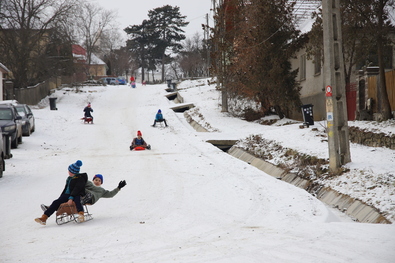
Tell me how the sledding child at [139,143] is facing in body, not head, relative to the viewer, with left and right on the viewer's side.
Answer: facing the viewer

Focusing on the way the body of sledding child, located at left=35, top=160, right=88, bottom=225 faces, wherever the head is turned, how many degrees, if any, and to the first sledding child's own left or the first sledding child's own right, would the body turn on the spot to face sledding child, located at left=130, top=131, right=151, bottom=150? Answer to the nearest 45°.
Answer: approximately 135° to the first sledding child's own right

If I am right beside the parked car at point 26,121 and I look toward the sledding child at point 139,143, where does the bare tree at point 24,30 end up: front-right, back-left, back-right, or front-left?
back-left

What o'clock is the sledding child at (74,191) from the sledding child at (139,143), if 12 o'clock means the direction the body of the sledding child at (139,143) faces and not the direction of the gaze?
the sledding child at (74,191) is roughly at 12 o'clock from the sledding child at (139,143).

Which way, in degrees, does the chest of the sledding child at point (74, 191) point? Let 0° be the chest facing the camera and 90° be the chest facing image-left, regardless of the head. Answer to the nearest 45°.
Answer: approximately 45°

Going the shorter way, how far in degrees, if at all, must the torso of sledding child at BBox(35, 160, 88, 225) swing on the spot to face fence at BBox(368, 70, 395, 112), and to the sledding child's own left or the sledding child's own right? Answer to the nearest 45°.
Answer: approximately 180°

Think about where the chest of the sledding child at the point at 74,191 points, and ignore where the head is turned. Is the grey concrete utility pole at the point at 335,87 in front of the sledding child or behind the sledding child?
behind

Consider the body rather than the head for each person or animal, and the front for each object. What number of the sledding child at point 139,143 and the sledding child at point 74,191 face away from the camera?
0

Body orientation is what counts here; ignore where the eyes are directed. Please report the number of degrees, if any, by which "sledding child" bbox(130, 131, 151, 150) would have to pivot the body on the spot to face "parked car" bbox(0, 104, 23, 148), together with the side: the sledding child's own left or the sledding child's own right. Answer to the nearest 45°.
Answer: approximately 90° to the sledding child's own right

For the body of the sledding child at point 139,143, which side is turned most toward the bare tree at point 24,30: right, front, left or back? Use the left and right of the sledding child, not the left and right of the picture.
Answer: back

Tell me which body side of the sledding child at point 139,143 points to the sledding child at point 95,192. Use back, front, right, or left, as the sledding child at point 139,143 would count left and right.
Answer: front
